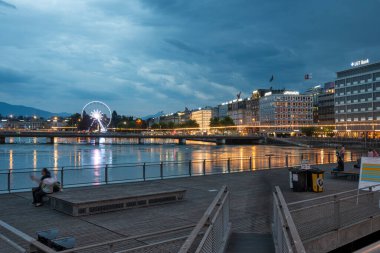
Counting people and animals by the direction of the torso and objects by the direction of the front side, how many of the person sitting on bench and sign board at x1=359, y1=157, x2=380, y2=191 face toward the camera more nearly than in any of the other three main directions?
1

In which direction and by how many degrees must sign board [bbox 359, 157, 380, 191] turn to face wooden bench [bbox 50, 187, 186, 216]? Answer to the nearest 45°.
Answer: approximately 45° to its right

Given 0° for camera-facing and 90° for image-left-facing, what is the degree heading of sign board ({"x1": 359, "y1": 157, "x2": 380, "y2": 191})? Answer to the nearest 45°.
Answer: approximately 0°
